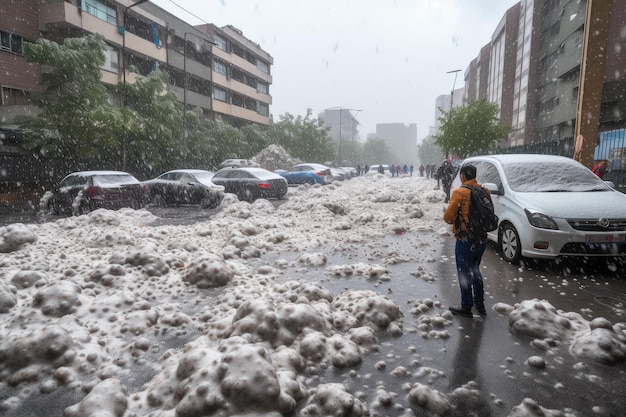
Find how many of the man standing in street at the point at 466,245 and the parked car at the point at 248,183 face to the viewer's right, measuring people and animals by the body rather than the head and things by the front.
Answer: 0

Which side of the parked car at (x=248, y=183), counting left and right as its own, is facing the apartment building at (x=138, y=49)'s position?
front

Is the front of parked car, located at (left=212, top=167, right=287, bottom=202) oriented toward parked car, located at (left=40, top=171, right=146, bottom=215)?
no

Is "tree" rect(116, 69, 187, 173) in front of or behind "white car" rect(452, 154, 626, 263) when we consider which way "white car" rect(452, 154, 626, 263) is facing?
behind

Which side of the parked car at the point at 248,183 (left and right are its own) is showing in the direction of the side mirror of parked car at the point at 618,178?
back

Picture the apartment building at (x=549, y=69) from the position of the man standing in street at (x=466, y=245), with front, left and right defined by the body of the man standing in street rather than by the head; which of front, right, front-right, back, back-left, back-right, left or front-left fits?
front-right

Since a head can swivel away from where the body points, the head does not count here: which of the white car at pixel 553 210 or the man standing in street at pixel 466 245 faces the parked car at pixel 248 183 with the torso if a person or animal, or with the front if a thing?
the man standing in street

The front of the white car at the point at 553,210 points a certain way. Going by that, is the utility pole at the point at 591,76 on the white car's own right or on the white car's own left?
on the white car's own left

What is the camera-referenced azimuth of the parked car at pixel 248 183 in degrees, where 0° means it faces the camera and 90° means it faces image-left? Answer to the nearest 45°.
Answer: approximately 135°

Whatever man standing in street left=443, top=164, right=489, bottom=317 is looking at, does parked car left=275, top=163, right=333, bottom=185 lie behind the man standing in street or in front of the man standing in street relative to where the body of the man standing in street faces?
in front

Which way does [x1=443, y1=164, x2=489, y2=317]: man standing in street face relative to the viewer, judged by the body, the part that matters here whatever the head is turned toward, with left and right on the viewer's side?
facing away from the viewer and to the left of the viewer

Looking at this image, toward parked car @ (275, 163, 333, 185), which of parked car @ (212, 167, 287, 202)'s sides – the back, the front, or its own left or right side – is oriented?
right

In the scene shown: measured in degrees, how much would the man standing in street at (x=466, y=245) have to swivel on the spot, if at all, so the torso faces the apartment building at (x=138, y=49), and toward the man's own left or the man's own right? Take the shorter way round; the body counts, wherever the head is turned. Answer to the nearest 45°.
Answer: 0° — they already face it
